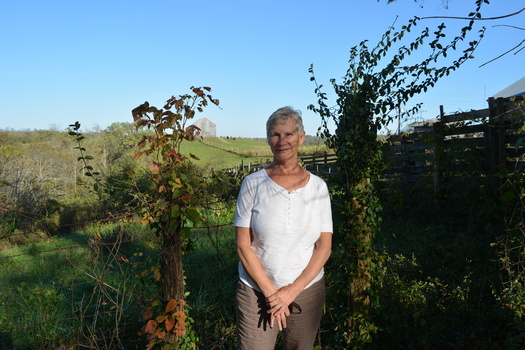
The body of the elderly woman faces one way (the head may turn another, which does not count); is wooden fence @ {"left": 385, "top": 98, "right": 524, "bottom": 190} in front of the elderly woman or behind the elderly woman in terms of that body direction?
behind

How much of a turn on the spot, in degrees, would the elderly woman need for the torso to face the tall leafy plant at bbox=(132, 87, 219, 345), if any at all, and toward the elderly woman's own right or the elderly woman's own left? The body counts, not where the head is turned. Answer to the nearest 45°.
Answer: approximately 135° to the elderly woman's own right

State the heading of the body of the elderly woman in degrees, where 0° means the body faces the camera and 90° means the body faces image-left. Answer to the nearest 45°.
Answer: approximately 0°
